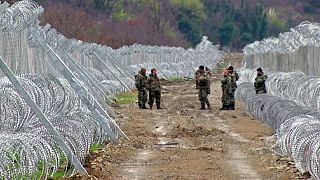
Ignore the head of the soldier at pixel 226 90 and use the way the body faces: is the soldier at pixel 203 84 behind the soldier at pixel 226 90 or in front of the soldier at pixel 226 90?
in front

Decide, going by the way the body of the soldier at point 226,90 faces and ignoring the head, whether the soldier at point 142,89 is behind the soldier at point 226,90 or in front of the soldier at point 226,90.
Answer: in front
